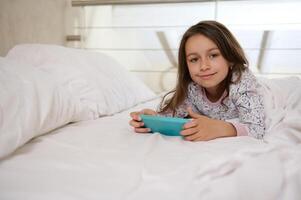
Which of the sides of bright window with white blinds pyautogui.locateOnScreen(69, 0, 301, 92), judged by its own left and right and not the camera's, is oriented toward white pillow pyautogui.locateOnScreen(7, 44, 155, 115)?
front

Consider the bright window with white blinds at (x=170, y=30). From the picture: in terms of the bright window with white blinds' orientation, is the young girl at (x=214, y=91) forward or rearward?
forward
